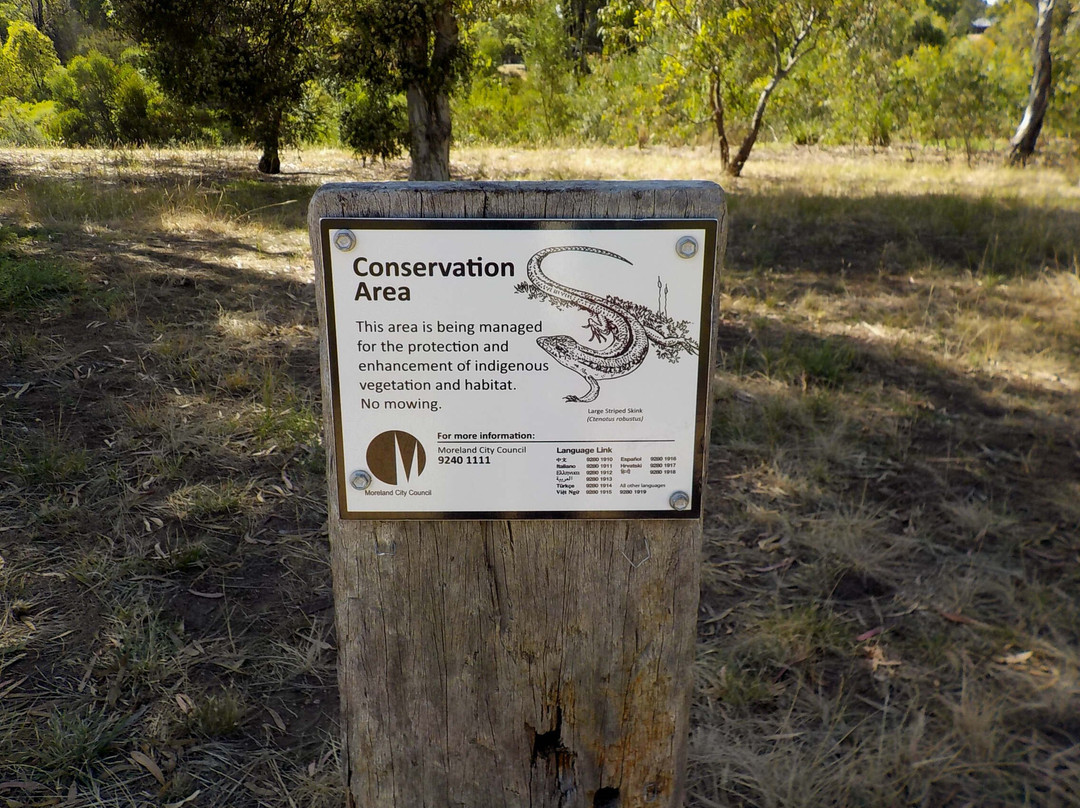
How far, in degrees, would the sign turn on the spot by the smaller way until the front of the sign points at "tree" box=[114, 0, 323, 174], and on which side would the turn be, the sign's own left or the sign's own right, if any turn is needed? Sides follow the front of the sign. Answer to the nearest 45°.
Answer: approximately 180°

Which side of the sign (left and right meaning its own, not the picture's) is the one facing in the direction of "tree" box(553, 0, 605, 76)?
back

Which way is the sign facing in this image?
toward the camera

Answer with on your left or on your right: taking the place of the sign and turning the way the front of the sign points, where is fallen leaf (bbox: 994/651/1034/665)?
on your left

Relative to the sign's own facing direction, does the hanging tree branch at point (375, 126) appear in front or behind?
behind

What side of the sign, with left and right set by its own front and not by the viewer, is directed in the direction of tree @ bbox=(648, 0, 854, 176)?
back

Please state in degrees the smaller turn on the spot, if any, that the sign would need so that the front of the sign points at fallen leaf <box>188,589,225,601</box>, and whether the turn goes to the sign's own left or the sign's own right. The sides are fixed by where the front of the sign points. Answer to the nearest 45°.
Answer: approximately 135° to the sign's own right

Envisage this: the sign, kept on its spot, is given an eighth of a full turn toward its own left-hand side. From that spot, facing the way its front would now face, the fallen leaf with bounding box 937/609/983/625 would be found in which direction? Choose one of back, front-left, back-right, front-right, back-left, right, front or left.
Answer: left

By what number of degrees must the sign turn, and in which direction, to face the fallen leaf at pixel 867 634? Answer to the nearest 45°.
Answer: approximately 135° to its left

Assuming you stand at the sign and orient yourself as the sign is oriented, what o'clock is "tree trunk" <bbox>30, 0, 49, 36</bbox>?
The tree trunk is roughly at 5 o'clock from the sign.

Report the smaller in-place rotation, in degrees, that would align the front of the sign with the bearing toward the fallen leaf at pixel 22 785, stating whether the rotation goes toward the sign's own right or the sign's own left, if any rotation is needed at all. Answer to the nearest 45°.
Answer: approximately 135° to the sign's own right
